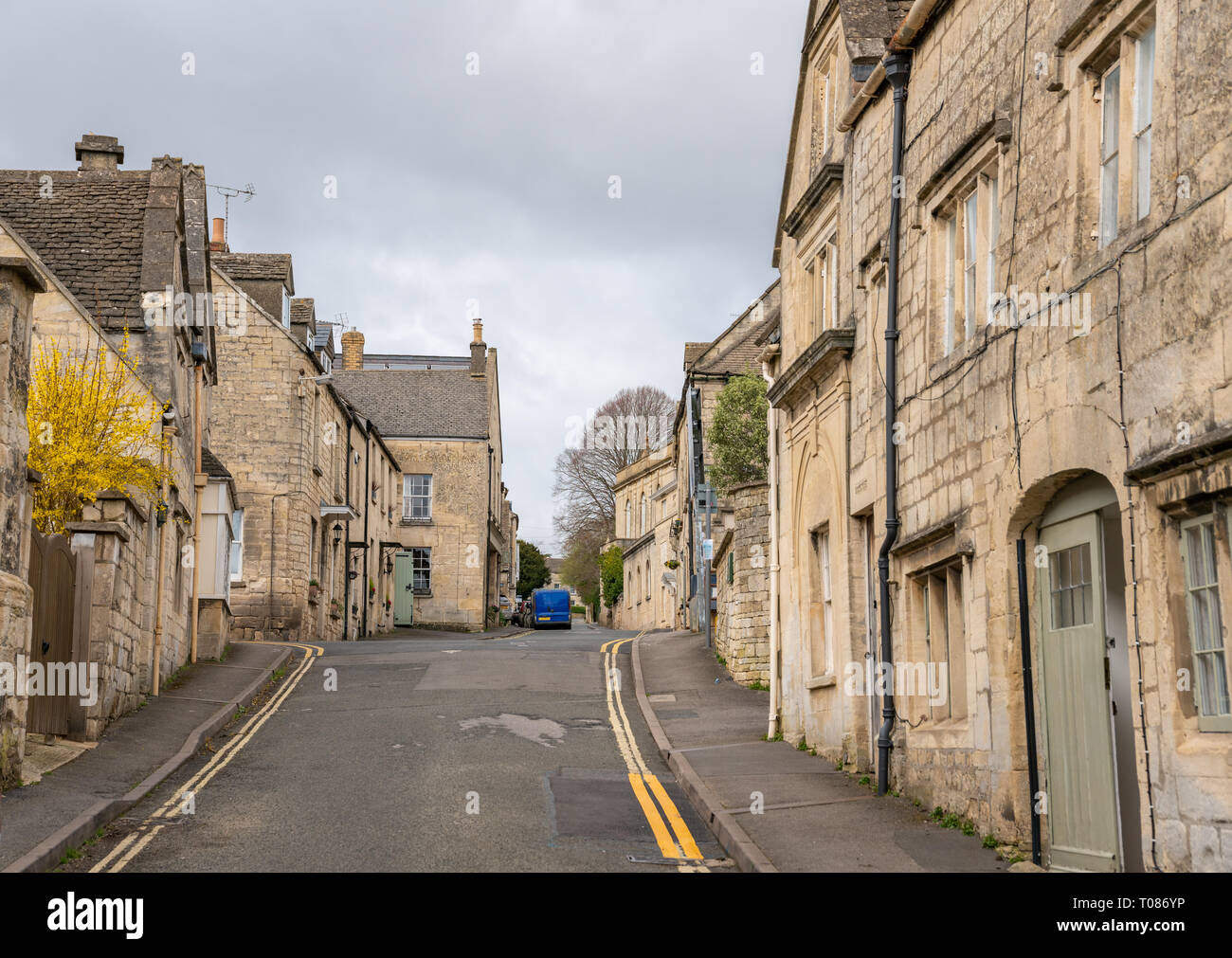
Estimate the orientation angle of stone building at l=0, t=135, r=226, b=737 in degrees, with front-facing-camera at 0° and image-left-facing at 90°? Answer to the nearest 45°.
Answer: approximately 270°

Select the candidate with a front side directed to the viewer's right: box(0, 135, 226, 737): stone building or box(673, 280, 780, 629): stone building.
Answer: box(0, 135, 226, 737): stone building

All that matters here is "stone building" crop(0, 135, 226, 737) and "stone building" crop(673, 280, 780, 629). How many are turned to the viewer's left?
1

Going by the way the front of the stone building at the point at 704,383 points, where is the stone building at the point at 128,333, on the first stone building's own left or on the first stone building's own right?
on the first stone building's own left

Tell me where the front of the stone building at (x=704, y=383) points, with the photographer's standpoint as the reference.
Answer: facing to the left of the viewer

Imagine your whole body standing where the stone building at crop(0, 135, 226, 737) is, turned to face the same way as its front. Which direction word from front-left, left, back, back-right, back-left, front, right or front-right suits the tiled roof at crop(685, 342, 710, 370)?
front-left

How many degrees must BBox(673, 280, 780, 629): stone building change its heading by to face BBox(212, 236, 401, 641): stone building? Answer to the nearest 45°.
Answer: approximately 45° to its left

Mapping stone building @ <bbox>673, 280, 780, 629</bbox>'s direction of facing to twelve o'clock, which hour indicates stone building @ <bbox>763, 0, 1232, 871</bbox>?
stone building @ <bbox>763, 0, 1232, 871</bbox> is roughly at 9 o'clock from stone building @ <bbox>673, 280, 780, 629</bbox>.

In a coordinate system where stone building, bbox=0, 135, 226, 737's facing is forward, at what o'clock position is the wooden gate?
The wooden gate is roughly at 3 o'clock from the stone building.

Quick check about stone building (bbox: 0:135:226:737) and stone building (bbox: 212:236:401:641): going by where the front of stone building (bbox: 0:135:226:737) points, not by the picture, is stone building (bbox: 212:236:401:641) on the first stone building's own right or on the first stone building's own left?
on the first stone building's own left
